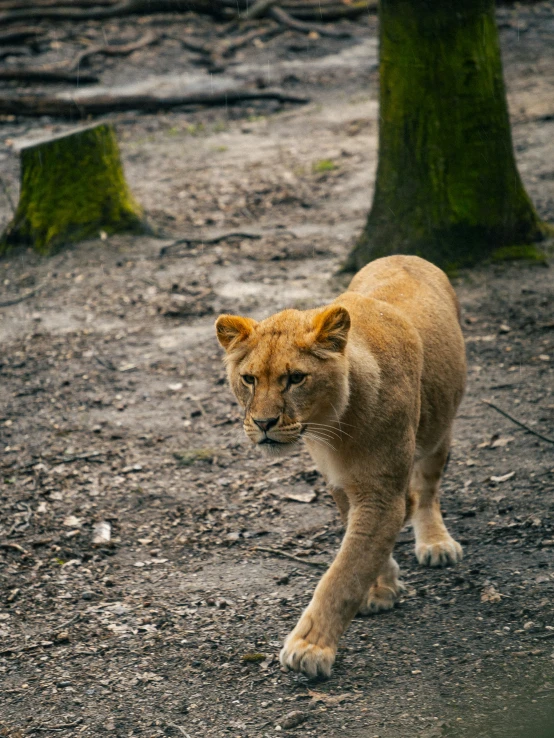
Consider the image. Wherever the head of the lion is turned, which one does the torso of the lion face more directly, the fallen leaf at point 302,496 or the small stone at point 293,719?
the small stone

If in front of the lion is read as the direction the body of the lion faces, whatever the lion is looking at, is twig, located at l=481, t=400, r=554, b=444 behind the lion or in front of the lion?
behind

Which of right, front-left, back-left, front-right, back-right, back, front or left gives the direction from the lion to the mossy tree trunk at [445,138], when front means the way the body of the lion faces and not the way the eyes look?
back-right

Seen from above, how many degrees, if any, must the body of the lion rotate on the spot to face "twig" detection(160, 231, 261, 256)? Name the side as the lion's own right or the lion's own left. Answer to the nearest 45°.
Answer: approximately 135° to the lion's own right

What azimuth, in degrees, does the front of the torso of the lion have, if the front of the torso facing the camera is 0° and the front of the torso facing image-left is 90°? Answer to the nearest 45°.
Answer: approximately 45°

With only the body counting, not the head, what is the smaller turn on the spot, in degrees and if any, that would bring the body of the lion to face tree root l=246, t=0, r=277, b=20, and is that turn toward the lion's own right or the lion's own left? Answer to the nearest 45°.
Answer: approximately 135° to the lion's own right

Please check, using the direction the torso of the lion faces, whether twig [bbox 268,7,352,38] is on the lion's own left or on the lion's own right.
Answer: on the lion's own right

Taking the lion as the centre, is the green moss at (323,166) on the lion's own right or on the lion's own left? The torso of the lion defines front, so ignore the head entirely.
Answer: on the lion's own right

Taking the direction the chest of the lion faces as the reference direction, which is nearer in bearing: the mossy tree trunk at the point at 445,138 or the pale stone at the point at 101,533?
the pale stone
